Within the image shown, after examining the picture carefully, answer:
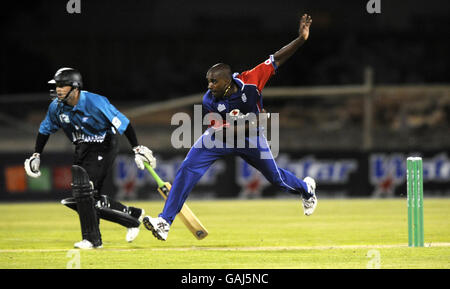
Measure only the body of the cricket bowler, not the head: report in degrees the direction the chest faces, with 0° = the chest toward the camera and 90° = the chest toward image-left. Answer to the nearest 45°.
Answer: approximately 45°

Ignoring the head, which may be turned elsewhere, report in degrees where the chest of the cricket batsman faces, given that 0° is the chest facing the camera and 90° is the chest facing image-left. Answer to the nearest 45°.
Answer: approximately 45°

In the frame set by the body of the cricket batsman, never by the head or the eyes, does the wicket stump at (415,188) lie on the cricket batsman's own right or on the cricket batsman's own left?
on the cricket batsman's own left

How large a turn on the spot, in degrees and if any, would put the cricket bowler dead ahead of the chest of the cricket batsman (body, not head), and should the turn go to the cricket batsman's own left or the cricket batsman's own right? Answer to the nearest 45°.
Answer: approximately 135° to the cricket batsman's own left

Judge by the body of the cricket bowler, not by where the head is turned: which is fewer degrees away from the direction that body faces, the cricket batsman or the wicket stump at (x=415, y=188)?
the cricket batsman

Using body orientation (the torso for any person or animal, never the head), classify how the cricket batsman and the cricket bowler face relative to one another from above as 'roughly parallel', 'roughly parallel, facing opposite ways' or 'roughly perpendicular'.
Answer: roughly parallel

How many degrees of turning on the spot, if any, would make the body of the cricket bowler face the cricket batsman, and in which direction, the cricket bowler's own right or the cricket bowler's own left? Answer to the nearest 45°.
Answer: approximately 45° to the cricket bowler's own right

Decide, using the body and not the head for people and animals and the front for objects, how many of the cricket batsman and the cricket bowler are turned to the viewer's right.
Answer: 0
